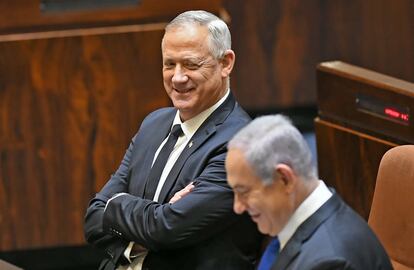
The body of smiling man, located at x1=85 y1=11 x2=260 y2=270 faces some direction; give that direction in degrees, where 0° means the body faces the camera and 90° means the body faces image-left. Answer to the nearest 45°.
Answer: approximately 45°

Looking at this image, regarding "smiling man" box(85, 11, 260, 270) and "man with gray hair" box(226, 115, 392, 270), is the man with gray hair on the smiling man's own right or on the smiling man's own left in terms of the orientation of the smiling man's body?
on the smiling man's own left
